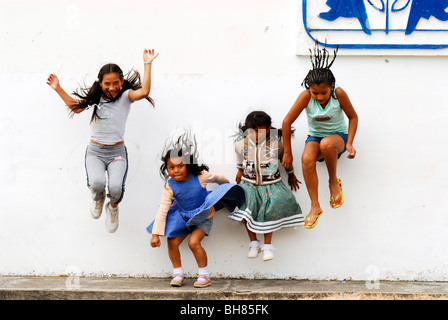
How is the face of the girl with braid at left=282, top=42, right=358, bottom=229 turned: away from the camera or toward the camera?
toward the camera

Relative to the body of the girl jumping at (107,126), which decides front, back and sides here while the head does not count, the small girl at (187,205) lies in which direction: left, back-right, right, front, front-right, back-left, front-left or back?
left

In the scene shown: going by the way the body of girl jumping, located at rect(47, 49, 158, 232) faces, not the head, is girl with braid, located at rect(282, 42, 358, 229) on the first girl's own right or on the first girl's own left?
on the first girl's own left

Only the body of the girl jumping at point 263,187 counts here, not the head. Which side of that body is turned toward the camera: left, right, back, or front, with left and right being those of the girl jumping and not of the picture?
front

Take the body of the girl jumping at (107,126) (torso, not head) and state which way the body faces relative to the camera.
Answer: toward the camera

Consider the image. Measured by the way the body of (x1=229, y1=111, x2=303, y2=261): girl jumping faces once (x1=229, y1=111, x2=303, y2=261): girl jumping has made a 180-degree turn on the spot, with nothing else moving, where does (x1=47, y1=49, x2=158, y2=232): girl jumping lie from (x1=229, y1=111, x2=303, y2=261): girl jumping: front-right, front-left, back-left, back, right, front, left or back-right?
left

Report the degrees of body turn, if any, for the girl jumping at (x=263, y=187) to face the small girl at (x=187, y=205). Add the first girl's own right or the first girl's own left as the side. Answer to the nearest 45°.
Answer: approximately 90° to the first girl's own right

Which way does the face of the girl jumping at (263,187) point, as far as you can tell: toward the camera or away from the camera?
toward the camera

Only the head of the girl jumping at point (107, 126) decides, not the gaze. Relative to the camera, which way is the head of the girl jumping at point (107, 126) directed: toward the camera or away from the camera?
toward the camera
